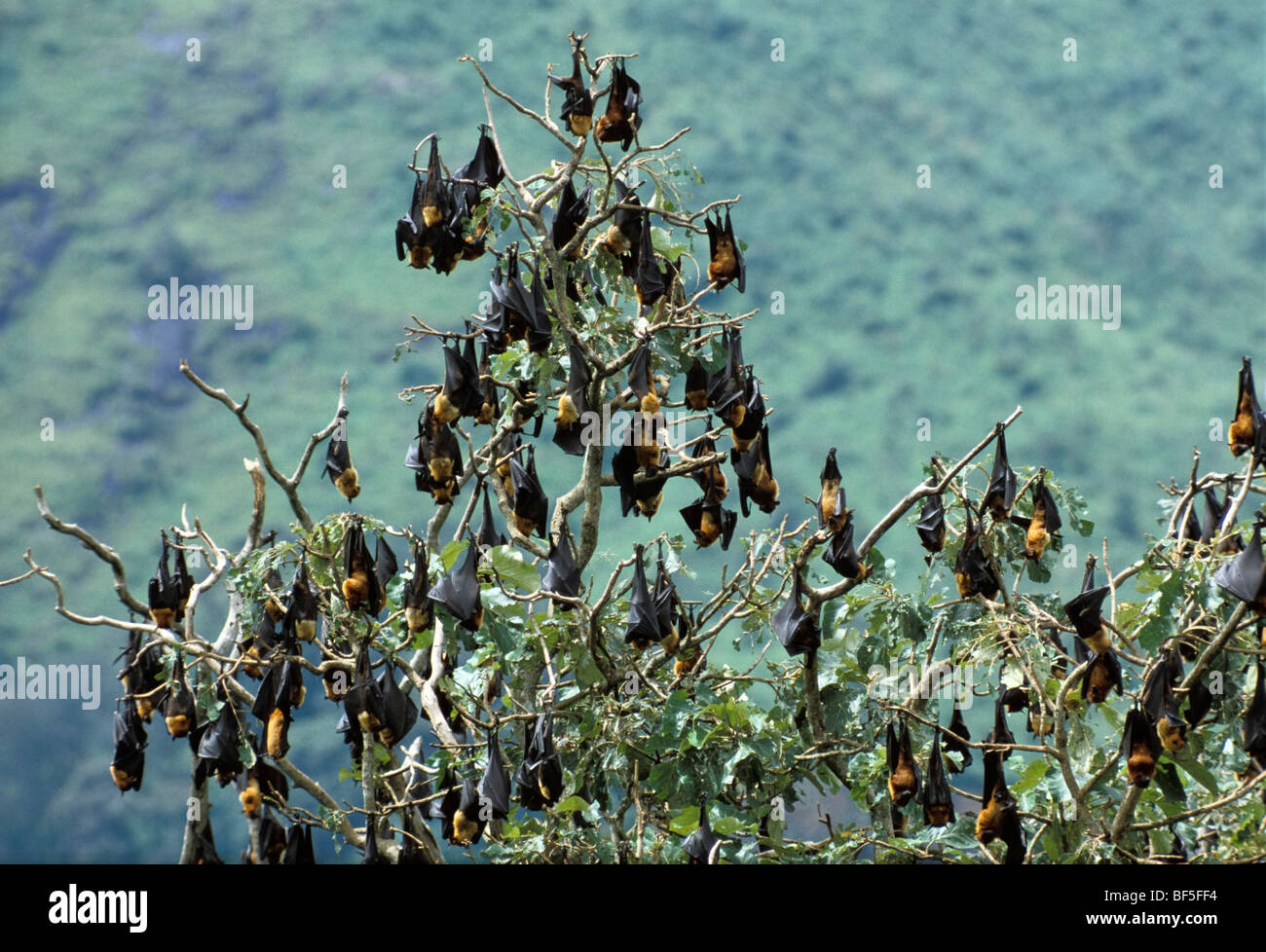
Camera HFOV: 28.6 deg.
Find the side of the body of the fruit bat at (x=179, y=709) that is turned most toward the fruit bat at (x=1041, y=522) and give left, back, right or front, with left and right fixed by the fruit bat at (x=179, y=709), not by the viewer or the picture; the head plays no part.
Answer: left

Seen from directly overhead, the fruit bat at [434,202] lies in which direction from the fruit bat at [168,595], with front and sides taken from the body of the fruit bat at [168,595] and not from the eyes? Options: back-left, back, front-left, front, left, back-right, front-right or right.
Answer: front-left

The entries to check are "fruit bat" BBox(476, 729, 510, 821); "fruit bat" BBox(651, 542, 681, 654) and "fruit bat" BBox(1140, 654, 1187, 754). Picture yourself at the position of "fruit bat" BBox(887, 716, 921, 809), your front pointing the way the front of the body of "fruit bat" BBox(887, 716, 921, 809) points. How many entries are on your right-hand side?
2

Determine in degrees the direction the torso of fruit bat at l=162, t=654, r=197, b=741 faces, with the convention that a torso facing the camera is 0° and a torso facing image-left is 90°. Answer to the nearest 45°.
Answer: approximately 0°

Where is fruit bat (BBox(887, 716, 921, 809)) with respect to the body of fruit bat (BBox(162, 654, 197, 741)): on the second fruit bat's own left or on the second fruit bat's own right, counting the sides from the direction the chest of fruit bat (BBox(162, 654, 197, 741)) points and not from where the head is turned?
on the second fruit bat's own left
